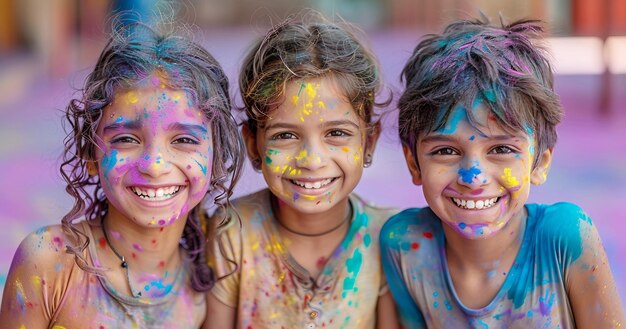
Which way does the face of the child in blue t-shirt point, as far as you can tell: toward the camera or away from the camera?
toward the camera

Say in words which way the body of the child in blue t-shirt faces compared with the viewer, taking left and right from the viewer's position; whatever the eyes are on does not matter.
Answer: facing the viewer
